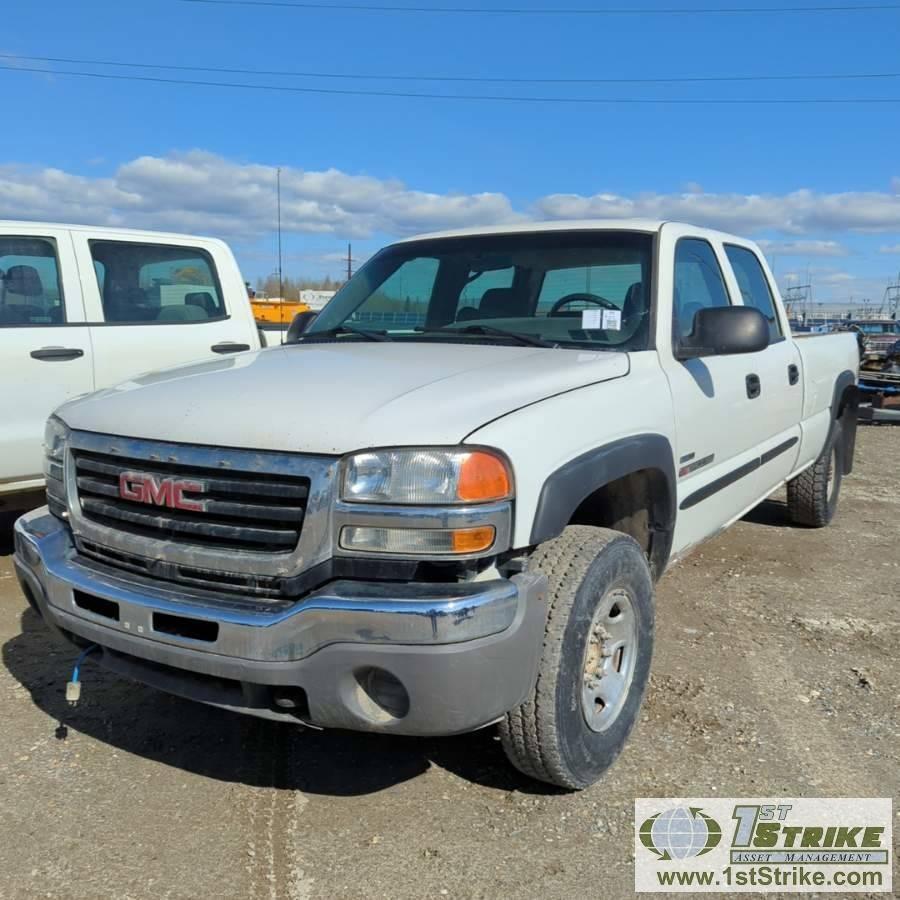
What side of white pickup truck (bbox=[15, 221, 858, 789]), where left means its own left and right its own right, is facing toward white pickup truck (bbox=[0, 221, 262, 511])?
right

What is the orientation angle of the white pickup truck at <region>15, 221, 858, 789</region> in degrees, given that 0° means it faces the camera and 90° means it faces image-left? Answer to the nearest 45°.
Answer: approximately 45°
